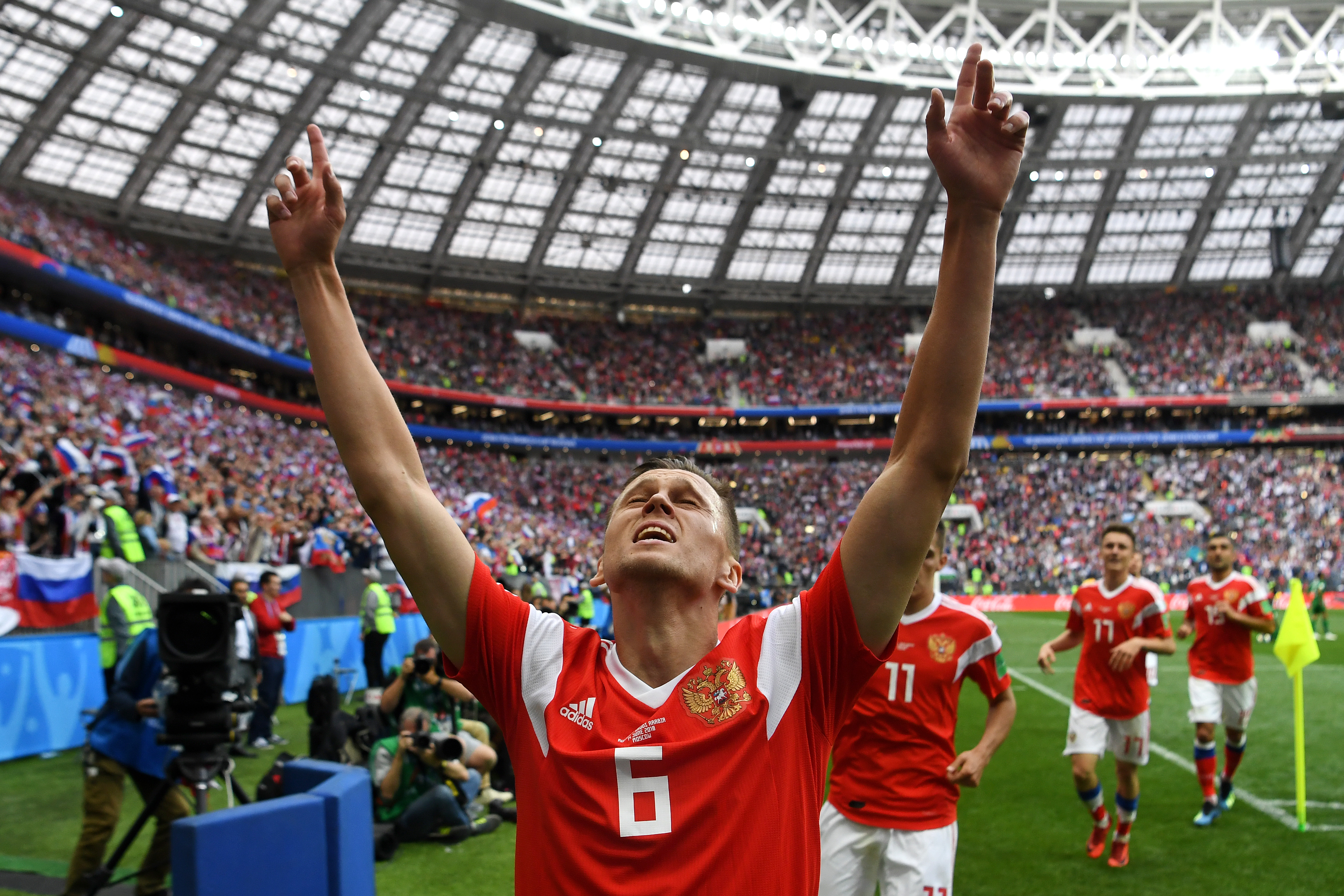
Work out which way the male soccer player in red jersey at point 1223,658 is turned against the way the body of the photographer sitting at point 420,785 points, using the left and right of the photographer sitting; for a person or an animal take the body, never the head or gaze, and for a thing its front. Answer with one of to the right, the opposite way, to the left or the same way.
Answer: to the right

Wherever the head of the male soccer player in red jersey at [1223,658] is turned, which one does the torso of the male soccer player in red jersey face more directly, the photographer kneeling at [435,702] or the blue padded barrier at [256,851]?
the blue padded barrier

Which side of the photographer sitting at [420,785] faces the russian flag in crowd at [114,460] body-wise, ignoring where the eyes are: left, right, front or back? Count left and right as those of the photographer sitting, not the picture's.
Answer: back

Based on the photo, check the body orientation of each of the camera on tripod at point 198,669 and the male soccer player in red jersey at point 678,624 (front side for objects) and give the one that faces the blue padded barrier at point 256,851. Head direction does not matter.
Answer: the camera on tripod

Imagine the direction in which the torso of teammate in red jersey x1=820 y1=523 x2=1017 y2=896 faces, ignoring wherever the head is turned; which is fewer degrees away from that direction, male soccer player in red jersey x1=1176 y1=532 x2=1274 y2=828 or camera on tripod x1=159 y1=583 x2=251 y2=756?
the camera on tripod

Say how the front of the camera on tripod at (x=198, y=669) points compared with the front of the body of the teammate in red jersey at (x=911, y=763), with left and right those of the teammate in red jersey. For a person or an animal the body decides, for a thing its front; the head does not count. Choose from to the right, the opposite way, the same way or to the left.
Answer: to the left

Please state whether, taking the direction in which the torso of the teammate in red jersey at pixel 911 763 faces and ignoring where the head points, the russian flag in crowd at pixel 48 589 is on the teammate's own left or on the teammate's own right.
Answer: on the teammate's own right

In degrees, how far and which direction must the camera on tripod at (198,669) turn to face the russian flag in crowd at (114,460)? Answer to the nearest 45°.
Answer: approximately 180°

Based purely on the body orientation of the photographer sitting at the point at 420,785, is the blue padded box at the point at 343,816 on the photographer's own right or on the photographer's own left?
on the photographer's own right
